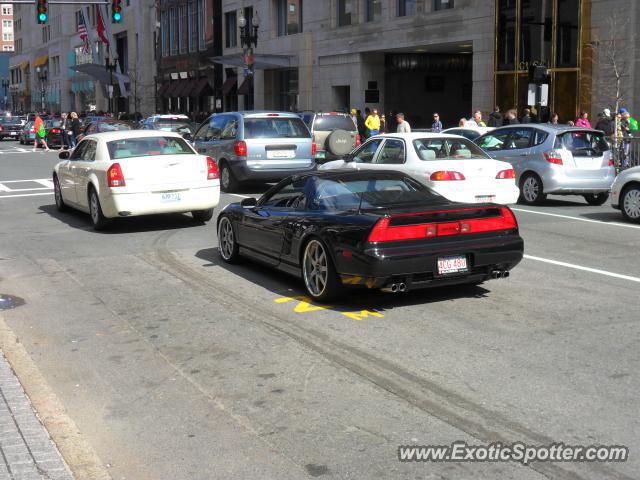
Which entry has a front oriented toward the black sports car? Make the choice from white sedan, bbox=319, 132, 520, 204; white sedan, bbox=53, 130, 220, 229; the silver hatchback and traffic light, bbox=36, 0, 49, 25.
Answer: the traffic light

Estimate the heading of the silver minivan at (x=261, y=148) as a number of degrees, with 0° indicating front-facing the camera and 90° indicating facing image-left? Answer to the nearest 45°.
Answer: approximately 135°

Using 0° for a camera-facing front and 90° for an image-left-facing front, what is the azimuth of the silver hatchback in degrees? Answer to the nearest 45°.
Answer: approximately 135°

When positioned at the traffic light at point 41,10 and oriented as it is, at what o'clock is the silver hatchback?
The silver hatchback is roughly at 11 o'clock from the traffic light.

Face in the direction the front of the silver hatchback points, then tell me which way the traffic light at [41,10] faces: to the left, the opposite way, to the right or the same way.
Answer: the opposite way

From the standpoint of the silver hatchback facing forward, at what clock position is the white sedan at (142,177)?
The white sedan is roughly at 9 o'clock from the silver hatchback.

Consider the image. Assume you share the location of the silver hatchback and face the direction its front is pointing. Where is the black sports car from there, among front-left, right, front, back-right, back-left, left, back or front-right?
back-left

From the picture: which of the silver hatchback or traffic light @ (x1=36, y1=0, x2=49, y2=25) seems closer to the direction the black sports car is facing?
the traffic light

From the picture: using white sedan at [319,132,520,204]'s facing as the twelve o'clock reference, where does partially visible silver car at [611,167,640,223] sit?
The partially visible silver car is roughly at 4 o'clock from the white sedan.
